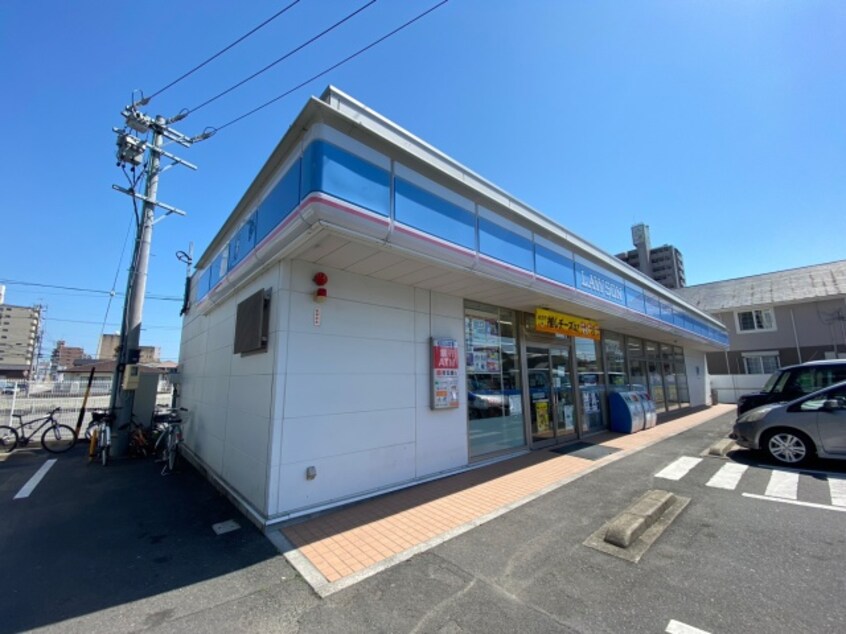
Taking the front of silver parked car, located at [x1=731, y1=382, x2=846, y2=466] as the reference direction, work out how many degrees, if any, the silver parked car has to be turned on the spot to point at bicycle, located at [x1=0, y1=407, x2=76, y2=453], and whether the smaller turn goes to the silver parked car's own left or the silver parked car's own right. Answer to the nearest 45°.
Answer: approximately 45° to the silver parked car's own left

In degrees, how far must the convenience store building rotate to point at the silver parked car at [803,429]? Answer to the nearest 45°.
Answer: approximately 45° to its left

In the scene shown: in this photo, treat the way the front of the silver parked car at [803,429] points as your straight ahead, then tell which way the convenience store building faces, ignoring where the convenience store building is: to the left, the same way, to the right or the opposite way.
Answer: the opposite way

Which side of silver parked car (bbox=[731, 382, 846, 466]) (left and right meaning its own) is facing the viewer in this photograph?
left

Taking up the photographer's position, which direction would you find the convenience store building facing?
facing the viewer and to the right of the viewer

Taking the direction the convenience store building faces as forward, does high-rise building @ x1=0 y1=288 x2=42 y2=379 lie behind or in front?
behind
